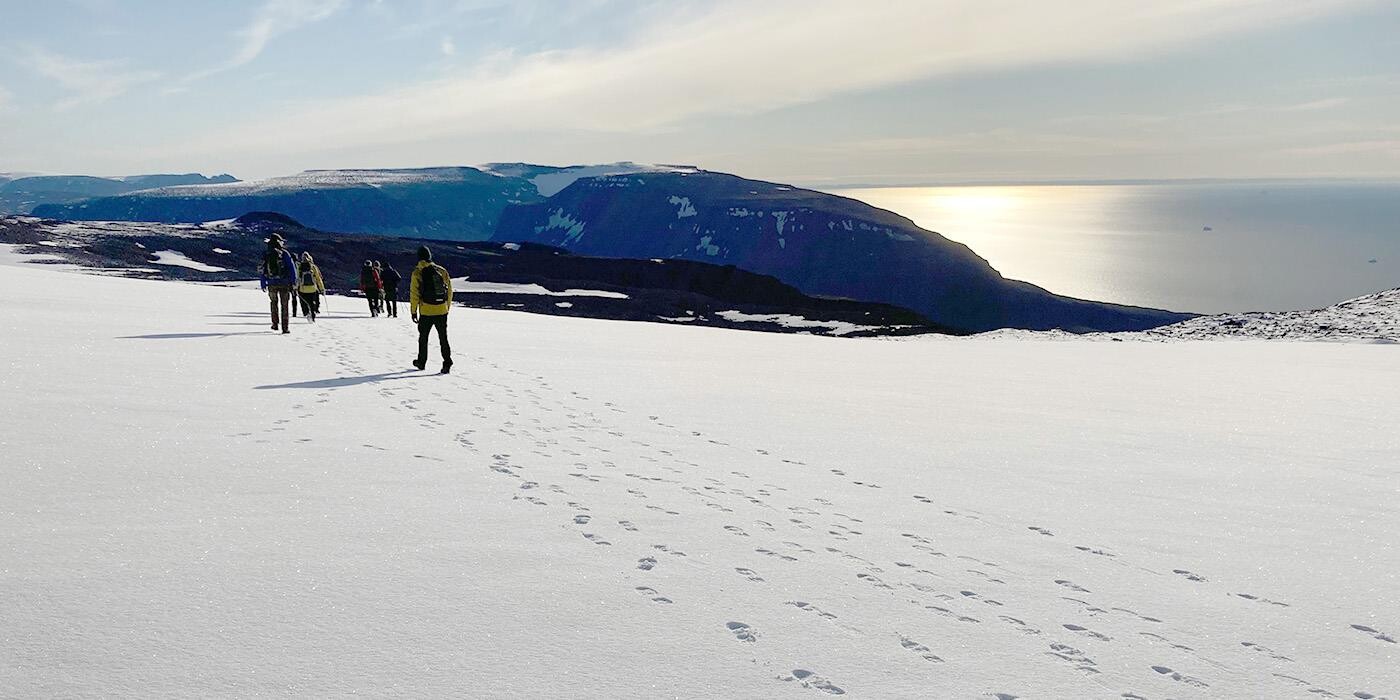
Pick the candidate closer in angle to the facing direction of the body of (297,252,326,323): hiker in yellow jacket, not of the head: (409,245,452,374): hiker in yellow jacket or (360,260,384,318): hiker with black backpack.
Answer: the hiker with black backpack

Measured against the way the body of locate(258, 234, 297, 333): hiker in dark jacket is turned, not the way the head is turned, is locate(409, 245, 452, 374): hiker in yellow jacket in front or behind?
behind

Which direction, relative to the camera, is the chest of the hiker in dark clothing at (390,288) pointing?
away from the camera

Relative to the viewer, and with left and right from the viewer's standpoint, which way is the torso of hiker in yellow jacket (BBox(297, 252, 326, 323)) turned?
facing away from the viewer

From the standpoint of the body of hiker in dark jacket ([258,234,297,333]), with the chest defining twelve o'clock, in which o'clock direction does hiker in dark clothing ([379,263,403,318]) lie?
The hiker in dark clothing is roughly at 1 o'clock from the hiker in dark jacket.

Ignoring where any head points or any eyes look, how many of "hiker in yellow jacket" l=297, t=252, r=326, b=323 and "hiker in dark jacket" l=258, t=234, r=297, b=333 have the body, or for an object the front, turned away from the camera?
2

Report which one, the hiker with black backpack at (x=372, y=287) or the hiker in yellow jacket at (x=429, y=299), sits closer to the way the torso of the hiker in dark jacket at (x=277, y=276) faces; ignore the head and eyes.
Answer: the hiker with black backpack

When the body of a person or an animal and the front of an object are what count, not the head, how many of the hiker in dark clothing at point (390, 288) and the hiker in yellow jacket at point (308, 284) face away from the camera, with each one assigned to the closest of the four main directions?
2

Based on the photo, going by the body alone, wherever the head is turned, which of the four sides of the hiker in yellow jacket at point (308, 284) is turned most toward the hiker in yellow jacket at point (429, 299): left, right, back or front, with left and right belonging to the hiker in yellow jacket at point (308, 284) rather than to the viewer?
back

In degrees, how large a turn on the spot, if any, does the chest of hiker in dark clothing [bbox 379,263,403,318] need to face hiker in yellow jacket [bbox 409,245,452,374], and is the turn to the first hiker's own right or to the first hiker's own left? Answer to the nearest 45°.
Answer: approximately 180°

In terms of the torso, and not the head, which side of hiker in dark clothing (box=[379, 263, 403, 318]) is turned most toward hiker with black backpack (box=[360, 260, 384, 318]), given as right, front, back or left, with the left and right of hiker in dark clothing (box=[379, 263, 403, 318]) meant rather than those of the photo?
left

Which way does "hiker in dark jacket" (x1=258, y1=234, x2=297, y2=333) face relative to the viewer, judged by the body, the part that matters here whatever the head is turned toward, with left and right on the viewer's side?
facing away from the viewer
